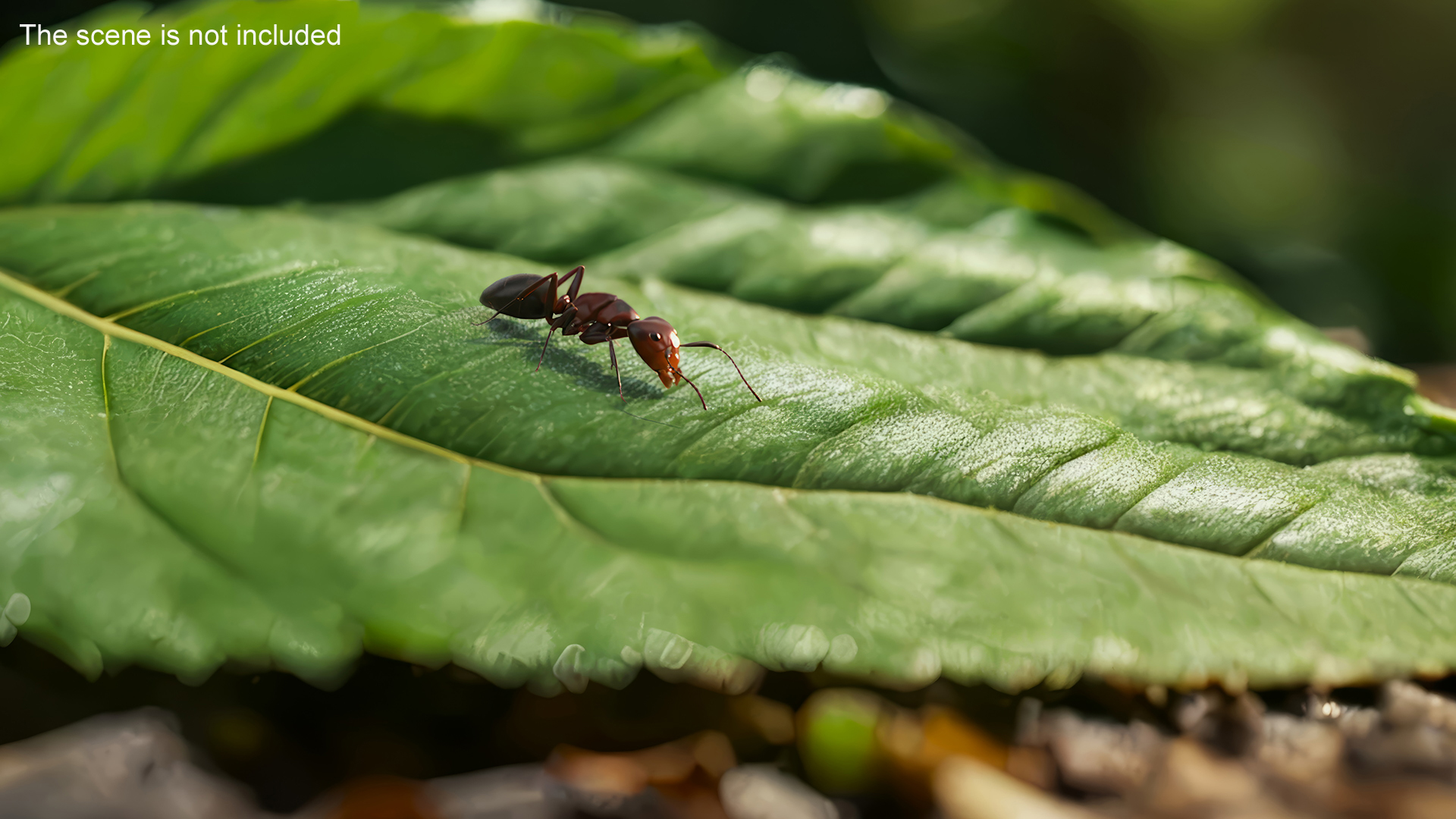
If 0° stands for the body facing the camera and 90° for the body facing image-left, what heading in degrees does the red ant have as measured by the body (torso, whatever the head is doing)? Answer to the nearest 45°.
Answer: approximately 315°
